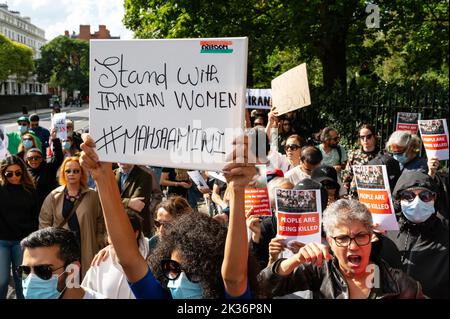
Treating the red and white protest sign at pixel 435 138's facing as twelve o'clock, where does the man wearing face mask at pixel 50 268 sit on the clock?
The man wearing face mask is roughly at 1 o'clock from the red and white protest sign.

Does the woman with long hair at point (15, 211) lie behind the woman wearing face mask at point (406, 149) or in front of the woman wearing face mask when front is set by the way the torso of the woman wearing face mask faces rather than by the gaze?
in front

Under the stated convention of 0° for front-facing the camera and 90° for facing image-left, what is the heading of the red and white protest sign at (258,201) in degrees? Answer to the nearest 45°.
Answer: approximately 0°

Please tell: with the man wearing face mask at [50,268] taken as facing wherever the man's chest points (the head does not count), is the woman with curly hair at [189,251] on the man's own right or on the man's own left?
on the man's own left

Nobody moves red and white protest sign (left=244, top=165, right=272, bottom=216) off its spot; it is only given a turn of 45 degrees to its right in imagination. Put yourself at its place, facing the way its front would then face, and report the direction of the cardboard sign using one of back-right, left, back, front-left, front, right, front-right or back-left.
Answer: back-right

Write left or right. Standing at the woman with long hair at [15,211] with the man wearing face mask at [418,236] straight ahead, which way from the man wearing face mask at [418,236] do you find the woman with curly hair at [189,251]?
right
